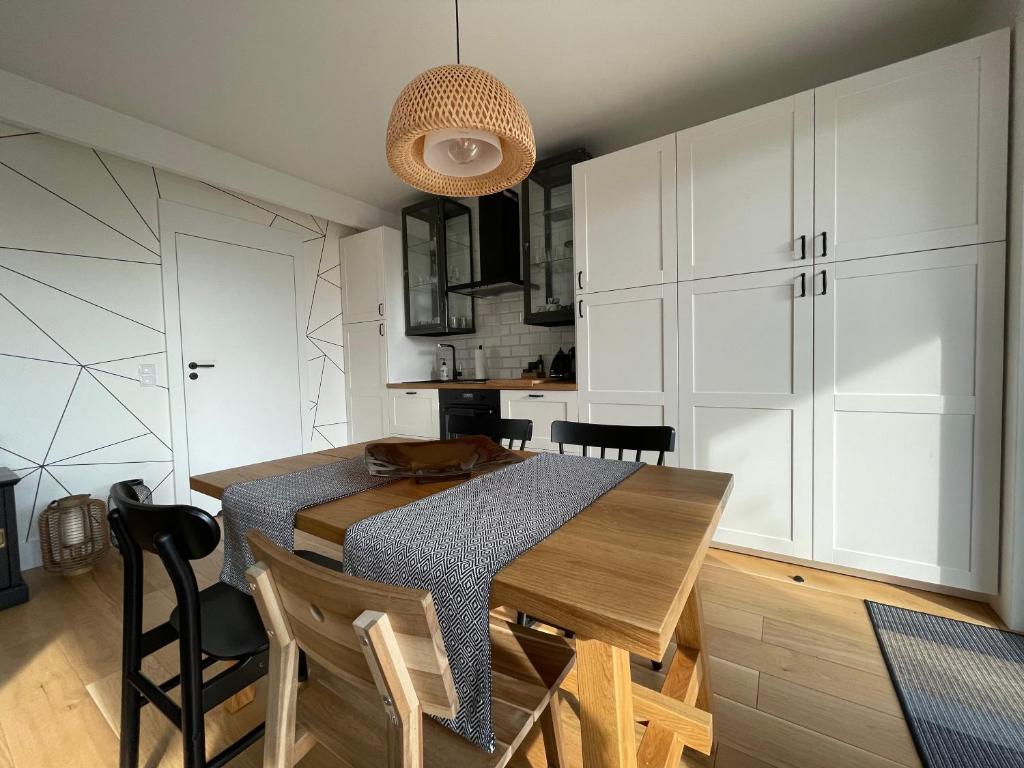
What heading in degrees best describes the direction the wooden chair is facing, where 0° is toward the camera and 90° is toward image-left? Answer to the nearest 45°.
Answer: approximately 225°

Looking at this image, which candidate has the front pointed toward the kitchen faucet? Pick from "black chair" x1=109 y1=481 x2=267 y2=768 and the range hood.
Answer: the black chair

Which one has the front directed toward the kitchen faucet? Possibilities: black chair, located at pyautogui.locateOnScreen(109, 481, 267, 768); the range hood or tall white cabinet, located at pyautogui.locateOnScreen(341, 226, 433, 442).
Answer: the black chair

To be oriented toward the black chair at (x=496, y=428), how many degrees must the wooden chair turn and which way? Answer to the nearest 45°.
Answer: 0° — it already faces it

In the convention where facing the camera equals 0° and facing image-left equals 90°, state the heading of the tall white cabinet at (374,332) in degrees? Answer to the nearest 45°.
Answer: approximately 45°

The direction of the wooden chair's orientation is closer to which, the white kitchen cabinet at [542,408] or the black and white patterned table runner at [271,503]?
the white kitchen cabinet

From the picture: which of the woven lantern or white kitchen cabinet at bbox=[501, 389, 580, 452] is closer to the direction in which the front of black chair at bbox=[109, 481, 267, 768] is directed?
the white kitchen cabinet

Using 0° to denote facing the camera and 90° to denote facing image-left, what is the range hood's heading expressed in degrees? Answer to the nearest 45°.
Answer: approximately 45°

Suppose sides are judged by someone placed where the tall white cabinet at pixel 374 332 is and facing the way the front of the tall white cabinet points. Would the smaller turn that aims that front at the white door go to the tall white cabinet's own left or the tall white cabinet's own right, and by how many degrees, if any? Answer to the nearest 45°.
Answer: approximately 45° to the tall white cabinet's own right
